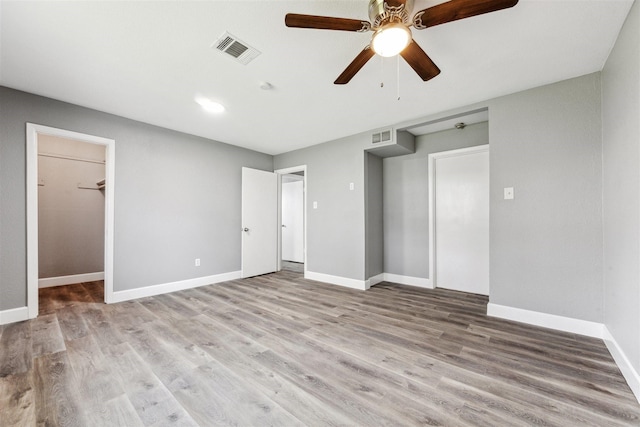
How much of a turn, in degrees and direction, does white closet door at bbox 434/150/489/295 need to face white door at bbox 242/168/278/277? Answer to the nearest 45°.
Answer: approximately 45° to its right

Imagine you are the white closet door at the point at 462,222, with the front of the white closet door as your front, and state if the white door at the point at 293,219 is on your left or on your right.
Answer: on your right

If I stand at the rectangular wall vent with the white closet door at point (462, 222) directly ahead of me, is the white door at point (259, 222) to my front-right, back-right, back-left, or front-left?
back-left

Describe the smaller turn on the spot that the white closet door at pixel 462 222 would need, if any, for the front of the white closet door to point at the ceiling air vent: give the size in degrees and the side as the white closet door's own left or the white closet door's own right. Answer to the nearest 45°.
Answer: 0° — it already faces it

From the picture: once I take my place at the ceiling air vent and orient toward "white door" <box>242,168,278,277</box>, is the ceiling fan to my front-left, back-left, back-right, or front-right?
back-right

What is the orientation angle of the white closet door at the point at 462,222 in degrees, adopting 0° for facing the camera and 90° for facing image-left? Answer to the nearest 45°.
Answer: approximately 45°
